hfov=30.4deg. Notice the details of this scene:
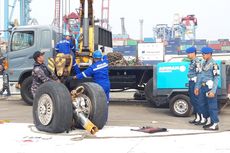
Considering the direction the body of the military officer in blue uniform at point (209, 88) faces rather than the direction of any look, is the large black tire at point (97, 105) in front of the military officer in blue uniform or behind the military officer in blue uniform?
in front

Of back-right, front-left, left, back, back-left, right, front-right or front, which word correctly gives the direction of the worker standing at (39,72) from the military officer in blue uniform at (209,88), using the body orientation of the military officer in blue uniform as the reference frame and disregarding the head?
front-right

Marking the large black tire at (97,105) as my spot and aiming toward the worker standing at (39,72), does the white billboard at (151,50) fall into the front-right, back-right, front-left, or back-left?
front-right

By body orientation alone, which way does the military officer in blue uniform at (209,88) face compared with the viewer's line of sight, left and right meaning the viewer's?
facing the viewer and to the left of the viewer

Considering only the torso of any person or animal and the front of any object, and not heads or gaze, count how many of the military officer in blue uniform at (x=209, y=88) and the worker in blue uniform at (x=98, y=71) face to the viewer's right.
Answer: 0

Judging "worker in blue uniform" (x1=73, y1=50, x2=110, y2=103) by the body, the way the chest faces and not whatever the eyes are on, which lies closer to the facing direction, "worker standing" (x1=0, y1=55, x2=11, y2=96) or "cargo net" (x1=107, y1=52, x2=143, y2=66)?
the worker standing

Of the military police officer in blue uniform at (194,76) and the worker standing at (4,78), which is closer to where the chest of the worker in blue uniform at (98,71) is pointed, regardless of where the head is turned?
the worker standing

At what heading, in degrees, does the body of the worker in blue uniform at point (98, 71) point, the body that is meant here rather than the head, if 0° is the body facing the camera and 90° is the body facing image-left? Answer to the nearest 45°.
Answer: approximately 135°

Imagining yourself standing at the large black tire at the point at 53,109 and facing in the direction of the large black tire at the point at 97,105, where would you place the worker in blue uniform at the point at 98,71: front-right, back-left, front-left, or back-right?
front-left

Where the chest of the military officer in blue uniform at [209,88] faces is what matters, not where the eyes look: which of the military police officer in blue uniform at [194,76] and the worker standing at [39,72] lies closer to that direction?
the worker standing

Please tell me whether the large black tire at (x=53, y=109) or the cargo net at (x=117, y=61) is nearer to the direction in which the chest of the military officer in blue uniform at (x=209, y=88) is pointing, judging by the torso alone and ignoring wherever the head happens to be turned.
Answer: the large black tire

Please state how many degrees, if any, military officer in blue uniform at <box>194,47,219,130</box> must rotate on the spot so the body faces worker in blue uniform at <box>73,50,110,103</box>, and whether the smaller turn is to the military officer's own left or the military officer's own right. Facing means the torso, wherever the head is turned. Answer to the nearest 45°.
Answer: approximately 45° to the military officer's own right
